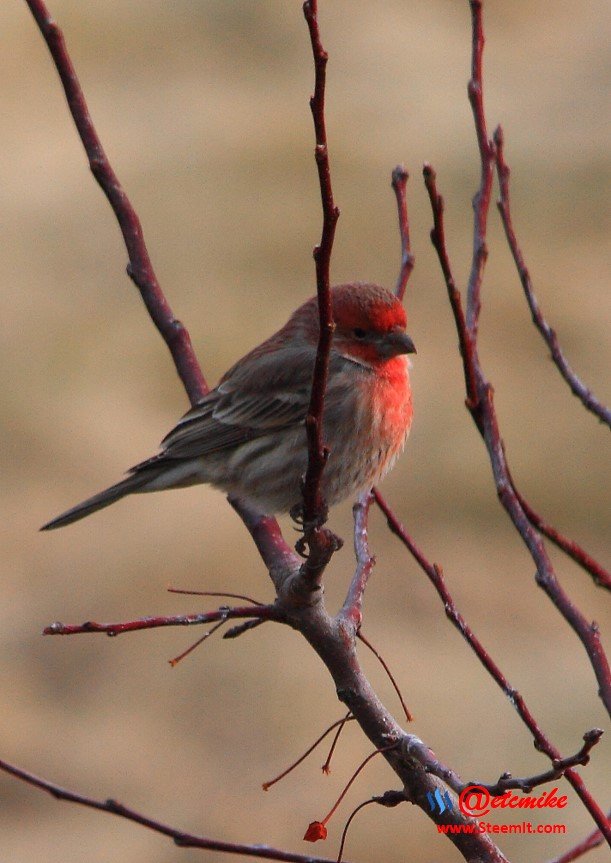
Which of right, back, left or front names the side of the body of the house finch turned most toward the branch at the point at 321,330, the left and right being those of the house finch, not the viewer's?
right

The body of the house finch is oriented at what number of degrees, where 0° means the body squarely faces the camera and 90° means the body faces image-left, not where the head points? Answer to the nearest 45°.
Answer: approximately 270°

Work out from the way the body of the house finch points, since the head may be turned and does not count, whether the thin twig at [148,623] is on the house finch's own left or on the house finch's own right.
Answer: on the house finch's own right

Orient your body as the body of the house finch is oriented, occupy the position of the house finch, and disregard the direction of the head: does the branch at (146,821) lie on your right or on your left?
on your right
